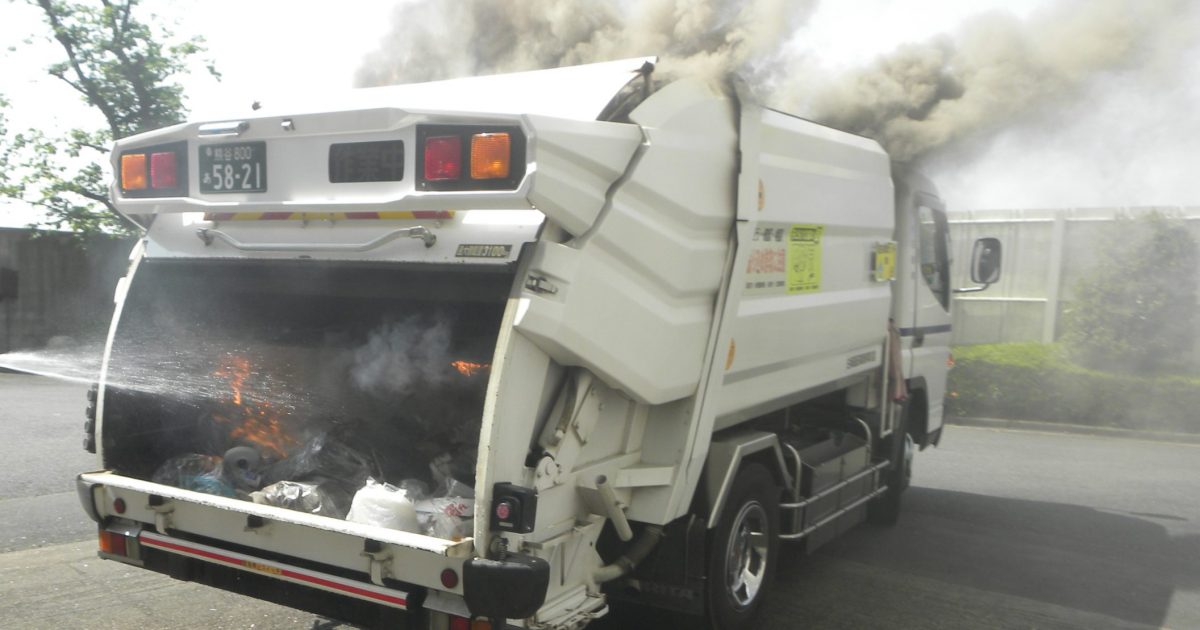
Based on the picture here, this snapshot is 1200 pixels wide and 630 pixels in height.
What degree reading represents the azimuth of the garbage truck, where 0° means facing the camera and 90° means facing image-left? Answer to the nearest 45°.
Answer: approximately 225°

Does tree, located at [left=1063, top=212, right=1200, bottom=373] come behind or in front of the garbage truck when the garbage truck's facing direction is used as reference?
in front
